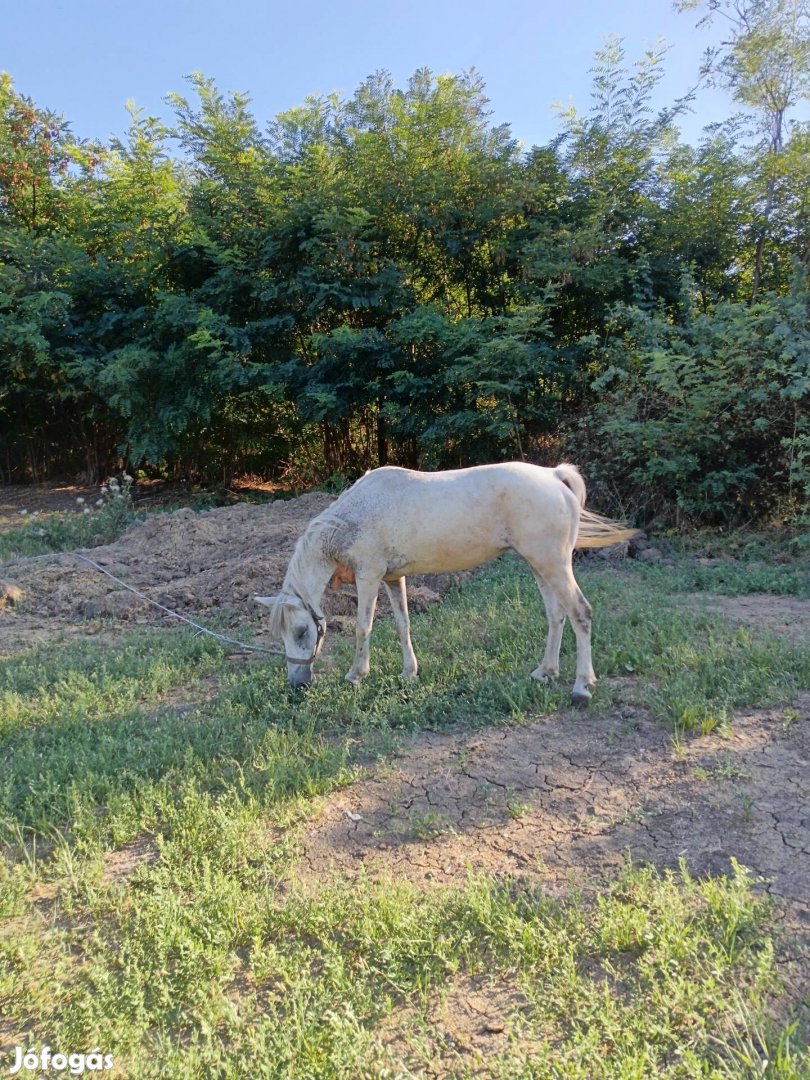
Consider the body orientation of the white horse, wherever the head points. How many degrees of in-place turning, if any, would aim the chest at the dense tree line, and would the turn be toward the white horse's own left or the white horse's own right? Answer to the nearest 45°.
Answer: approximately 90° to the white horse's own right

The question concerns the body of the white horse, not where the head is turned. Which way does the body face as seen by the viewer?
to the viewer's left

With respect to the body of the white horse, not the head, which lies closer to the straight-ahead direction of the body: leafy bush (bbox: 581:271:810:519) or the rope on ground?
the rope on ground

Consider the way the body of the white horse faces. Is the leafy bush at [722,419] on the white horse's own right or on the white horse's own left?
on the white horse's own right

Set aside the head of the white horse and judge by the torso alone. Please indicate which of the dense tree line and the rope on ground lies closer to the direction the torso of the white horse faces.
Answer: the rope on ground

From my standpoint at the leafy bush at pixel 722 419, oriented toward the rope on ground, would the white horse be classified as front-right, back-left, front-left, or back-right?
front-left

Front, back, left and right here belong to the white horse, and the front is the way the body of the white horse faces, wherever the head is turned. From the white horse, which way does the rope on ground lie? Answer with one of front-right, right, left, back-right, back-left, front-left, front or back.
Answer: front-right
